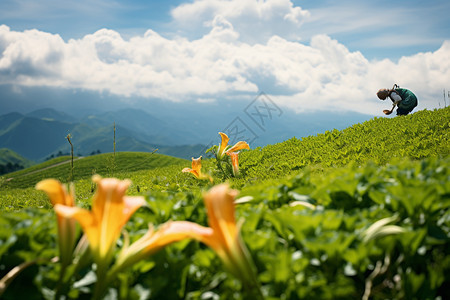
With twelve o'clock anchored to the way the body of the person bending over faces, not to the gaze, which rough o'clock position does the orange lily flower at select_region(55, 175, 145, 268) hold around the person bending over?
The orange lily flower is roughly at 9 o'clock from the person bending over.

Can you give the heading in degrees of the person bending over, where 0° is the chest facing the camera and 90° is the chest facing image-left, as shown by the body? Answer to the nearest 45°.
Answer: approximately 90°

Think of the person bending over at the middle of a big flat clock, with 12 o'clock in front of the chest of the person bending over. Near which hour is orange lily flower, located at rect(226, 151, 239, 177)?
The orange lily flower is roughly at 10 o'clock from the person bending over.

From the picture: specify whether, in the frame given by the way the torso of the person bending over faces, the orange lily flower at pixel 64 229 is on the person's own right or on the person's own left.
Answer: on the person's own left

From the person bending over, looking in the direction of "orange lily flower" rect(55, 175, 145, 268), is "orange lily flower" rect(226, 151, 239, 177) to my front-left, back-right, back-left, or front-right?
front-right

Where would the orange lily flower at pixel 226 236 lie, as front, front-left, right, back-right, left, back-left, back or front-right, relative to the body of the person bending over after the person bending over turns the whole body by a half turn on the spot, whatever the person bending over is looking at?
right
